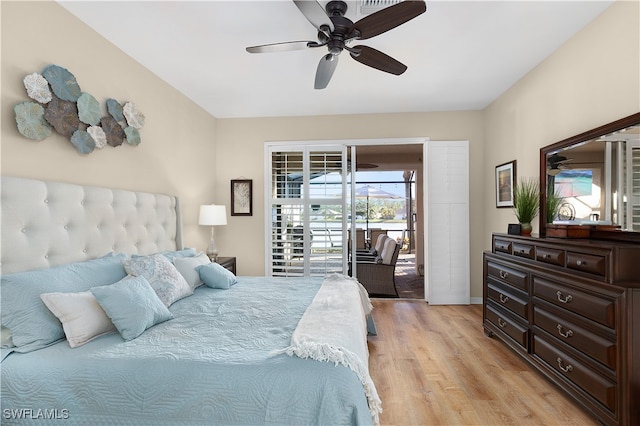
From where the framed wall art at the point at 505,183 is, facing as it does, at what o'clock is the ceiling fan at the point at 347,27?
The ceiling fan is roughly at 11 o'clock from the framed wall art.

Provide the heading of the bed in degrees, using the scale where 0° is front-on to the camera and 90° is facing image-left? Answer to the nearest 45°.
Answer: approximately 315°

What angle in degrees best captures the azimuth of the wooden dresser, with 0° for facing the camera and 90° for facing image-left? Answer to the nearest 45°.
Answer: approximately 45°

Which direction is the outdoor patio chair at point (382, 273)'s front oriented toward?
to the viewer's left

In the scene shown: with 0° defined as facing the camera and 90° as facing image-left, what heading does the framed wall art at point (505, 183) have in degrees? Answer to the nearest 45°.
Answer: approximately 45°

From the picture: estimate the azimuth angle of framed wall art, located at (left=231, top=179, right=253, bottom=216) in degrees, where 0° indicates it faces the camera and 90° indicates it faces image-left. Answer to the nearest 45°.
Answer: approximately 0°

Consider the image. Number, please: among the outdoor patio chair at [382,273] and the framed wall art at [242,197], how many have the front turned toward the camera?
1
